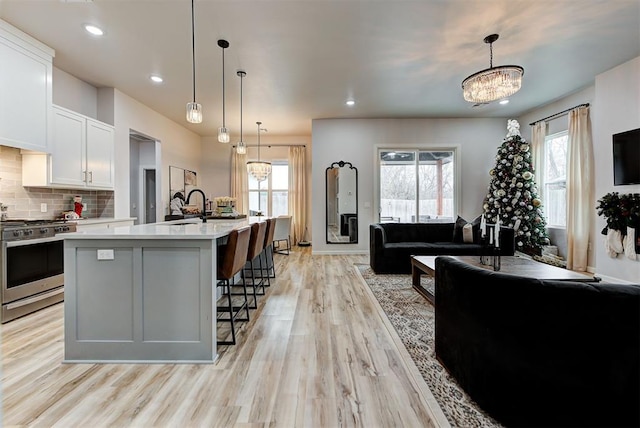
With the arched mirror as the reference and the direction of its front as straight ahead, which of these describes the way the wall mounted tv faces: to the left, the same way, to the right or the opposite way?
to the right

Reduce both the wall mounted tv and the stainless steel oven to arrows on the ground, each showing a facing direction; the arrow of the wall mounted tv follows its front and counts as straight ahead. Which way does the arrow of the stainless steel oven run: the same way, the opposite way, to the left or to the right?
the opposite way

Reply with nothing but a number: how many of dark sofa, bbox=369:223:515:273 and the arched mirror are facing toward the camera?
2

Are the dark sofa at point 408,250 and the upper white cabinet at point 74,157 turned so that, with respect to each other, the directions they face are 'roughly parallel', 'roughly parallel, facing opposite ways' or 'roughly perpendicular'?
roughly perpendicular

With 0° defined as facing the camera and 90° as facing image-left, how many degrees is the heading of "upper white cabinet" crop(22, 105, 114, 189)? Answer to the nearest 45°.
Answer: approximately 315°

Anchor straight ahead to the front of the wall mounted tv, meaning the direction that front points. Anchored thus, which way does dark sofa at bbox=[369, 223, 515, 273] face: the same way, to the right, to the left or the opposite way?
to the left

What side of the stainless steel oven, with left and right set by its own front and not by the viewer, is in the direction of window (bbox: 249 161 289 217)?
left

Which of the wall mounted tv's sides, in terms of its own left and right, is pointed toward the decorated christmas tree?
right

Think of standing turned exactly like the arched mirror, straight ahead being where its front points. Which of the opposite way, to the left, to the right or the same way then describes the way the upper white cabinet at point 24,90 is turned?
to the left

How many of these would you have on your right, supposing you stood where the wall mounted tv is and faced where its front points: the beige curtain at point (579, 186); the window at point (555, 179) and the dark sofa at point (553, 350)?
2

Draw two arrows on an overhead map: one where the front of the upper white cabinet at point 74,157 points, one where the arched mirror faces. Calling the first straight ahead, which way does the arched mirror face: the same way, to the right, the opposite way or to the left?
to the right
